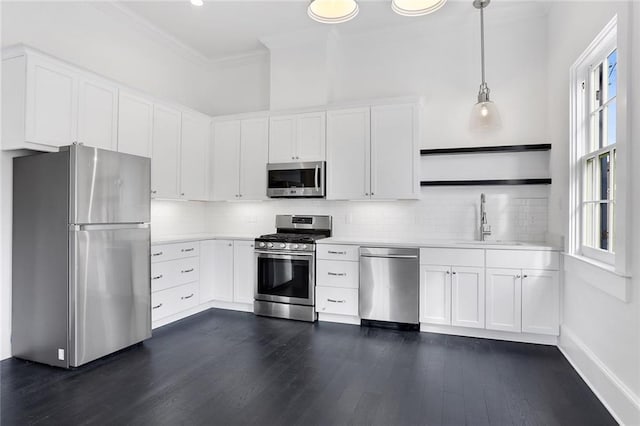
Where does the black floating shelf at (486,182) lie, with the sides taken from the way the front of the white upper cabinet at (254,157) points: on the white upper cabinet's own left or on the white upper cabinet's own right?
on the white upper cabinet's own left

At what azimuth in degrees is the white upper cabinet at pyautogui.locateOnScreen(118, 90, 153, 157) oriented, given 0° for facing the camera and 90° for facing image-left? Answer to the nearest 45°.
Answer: approximately 315°

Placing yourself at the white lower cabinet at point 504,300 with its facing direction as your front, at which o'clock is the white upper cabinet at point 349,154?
The white upper cabinet is roughly at 3 o'clock from the white lower cabinet.

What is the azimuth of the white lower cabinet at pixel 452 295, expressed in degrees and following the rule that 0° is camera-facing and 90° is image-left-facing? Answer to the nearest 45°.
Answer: approximately 0°

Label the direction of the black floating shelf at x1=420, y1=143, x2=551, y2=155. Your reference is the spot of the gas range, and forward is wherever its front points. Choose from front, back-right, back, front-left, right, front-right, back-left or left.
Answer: back-left

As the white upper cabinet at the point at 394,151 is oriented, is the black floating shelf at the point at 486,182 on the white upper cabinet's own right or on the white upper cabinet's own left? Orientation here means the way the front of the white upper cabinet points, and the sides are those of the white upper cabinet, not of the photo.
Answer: on the white upper cabinet's own left

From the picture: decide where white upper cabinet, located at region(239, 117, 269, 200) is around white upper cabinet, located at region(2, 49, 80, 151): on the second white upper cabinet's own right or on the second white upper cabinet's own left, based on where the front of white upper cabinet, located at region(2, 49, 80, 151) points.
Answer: on the second white upper cabinet's own left

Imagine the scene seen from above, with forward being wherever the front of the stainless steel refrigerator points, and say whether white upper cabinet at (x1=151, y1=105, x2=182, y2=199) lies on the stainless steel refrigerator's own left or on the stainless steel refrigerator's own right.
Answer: on the stainless steel refrigerator's own left

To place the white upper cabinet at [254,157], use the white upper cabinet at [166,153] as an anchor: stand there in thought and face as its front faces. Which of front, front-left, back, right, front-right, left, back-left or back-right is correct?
front-left

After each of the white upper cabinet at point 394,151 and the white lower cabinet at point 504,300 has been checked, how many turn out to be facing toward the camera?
2

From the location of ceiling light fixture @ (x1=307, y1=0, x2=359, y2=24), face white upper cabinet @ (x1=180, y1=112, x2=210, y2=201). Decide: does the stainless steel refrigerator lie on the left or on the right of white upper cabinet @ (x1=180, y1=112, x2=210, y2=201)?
left
